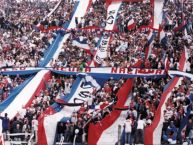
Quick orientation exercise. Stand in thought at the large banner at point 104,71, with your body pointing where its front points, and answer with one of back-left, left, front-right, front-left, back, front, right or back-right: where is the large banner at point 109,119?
front

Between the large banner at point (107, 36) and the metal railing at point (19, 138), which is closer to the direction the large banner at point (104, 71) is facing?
the metal railing

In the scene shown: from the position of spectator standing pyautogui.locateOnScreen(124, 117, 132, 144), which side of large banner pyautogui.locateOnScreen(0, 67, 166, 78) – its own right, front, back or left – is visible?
front

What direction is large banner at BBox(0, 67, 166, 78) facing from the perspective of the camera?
toward the camera

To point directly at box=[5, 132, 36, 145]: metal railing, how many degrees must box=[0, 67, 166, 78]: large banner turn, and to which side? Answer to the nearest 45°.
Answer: approximately 45° to its right

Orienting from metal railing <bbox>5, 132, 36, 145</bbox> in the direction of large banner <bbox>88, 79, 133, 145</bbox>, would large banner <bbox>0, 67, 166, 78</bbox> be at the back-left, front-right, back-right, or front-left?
front-left

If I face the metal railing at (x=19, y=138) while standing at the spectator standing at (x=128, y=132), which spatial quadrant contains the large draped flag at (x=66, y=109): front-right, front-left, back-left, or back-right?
front-right

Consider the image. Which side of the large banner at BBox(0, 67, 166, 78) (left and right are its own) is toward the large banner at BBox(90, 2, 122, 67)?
back

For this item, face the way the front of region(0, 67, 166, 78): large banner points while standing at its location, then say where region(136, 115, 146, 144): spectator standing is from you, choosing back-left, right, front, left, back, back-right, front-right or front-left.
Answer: front
